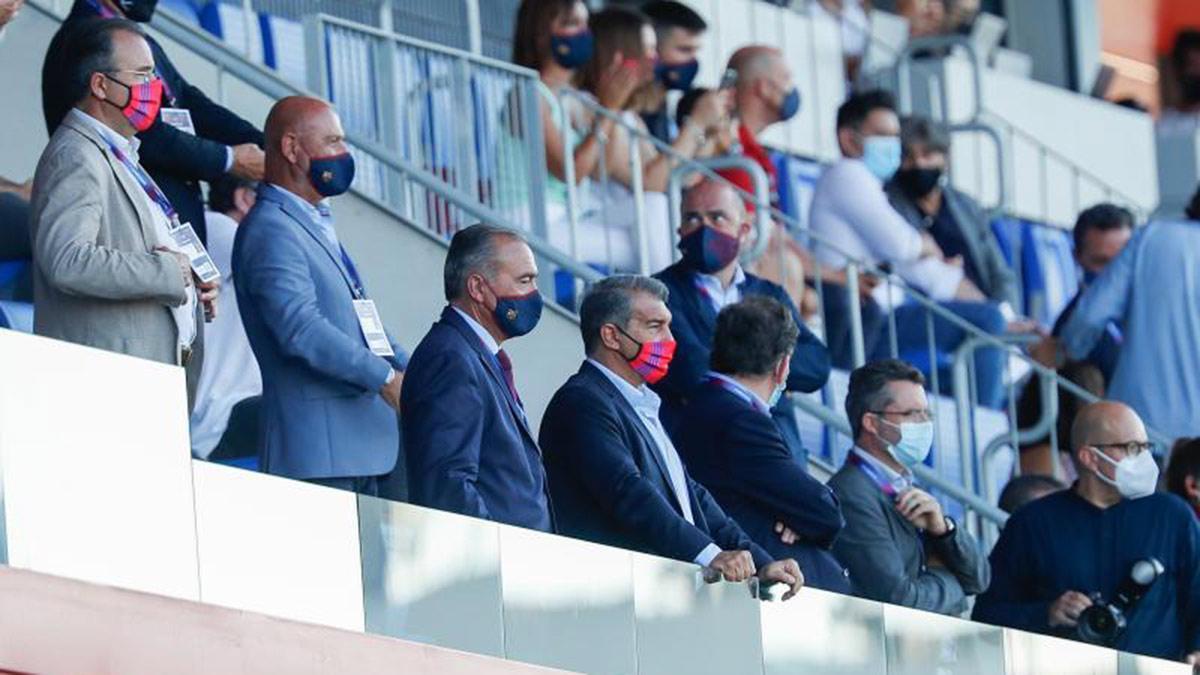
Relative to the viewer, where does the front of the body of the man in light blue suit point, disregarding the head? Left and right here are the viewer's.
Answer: facing to the right of the viewer

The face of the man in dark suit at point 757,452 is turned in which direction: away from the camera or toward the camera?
away from the camera

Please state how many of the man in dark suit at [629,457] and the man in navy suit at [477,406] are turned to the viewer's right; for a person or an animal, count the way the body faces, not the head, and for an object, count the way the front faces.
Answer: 2

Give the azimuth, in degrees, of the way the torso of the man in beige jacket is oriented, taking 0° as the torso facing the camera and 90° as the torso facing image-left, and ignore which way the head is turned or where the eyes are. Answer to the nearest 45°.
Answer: approximately 270°

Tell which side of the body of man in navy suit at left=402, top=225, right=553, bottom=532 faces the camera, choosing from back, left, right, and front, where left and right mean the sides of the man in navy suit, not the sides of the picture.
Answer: right

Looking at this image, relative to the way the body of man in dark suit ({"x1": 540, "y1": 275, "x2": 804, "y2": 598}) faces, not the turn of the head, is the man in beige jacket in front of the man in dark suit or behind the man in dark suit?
behind

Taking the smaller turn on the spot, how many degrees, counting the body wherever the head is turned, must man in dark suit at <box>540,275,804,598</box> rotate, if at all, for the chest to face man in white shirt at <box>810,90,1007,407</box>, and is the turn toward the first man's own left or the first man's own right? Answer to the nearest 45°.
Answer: approximately 90° to the first man's own left
